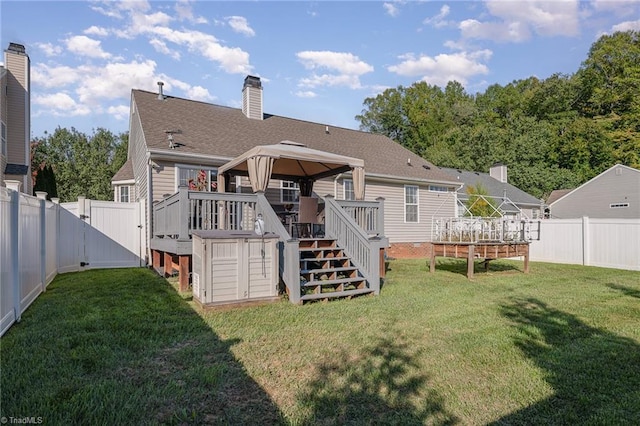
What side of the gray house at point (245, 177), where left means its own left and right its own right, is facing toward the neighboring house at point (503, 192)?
right

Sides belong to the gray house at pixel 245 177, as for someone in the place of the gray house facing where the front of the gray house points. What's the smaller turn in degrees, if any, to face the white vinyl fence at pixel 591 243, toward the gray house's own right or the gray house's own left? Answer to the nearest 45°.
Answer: approximately 135° to the gray house's own right

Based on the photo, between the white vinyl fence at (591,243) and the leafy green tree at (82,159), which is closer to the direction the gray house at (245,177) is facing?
the leafy green tree

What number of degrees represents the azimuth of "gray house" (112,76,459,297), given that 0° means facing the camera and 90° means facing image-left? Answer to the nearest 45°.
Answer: approximately 135°

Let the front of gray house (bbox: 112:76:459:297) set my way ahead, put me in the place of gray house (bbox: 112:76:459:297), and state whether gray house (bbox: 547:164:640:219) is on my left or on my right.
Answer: on my right
